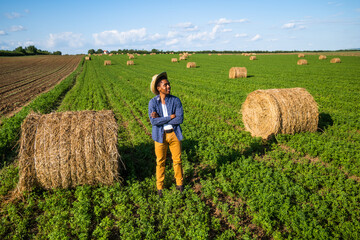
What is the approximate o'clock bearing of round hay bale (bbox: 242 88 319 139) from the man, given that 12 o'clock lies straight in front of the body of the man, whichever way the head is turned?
The round hay bale is roughly at 8 o'clock from the man.

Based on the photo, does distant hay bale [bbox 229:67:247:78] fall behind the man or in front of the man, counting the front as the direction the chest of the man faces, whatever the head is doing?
behind

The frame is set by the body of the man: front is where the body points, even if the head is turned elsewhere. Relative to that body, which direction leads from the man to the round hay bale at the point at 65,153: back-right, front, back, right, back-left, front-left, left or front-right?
right

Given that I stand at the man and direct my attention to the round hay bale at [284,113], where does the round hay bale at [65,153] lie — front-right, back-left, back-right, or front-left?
back-left

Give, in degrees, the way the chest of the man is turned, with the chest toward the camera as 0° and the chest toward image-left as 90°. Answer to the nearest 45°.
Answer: approximately 0°

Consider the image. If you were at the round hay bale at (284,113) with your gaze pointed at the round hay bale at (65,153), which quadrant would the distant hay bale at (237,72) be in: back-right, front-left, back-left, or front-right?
back-right
